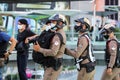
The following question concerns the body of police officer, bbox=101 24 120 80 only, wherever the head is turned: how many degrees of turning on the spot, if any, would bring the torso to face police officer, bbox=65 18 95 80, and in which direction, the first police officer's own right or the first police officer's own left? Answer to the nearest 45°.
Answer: approximately 45° to the first police officer's own left

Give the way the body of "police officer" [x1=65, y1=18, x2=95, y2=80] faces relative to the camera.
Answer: to the viewer's left

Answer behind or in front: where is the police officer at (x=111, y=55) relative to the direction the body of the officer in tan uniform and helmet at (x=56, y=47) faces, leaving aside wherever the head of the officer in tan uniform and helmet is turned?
behind

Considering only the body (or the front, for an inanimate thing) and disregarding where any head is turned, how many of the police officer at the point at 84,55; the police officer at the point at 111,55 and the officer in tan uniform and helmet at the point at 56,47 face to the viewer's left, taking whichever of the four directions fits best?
3

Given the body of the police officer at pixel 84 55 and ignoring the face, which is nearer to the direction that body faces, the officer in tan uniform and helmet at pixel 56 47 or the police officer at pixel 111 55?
the officer in tan uniform and helmet

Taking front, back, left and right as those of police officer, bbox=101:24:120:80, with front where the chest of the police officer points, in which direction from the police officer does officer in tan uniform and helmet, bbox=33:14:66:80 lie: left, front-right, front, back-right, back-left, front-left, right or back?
front-left

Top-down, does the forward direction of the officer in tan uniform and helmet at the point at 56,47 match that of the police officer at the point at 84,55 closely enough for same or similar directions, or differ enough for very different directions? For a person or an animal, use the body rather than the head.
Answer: same or similar directions

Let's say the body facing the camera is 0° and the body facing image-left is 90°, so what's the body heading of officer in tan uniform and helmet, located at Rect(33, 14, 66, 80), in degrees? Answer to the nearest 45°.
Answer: approximately 90°

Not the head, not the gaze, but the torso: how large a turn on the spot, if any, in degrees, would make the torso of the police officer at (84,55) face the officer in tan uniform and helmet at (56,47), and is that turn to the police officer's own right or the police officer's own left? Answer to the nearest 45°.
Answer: approximately 45° to the police officer's own left

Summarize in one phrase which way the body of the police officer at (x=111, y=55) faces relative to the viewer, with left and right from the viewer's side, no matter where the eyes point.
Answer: facing to the left of the viewer

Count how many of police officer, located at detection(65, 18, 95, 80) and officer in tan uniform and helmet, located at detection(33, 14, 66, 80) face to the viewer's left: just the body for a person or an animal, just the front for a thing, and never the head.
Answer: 2
